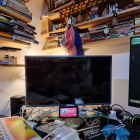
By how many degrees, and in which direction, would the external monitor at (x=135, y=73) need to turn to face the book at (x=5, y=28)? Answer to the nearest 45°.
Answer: approximately 45° to its right

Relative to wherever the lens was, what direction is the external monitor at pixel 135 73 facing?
facing the viewer and to the left of the viewer

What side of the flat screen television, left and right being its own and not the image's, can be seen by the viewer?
front

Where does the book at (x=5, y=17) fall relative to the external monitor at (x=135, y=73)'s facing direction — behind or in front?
in front

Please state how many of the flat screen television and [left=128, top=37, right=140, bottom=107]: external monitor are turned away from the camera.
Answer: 0

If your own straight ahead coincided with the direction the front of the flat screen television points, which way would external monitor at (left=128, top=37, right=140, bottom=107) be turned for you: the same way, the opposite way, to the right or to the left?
the same way
